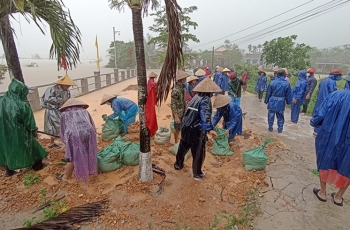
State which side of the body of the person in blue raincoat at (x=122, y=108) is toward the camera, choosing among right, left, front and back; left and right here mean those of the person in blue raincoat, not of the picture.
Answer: left

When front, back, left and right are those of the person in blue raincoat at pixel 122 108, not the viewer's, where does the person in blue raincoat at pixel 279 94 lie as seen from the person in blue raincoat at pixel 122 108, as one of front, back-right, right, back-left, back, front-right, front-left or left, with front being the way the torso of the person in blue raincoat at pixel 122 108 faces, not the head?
back

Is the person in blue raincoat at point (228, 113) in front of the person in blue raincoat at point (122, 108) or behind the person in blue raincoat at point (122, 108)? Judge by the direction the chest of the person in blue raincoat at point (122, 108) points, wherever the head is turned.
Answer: behind

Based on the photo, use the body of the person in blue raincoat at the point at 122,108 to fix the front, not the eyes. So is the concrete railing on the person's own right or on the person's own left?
on the person's own right
